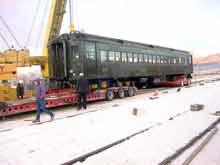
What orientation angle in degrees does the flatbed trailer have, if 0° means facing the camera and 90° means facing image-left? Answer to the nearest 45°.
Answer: approximately 45°
